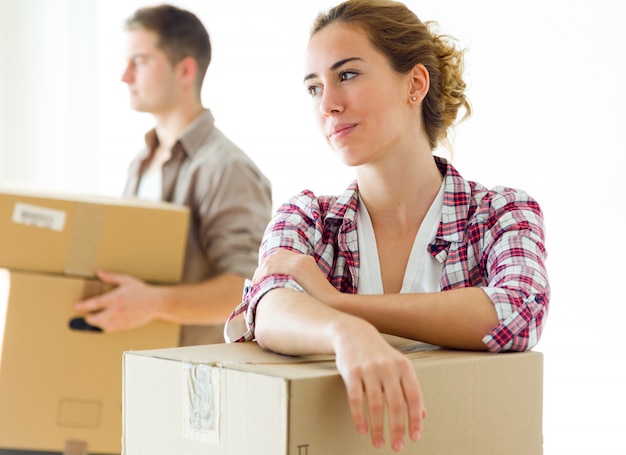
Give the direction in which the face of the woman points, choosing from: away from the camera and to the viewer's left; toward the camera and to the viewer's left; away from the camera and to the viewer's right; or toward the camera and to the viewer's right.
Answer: toward the camera and to the viewer's left

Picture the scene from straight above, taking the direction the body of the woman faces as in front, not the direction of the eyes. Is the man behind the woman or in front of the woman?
behind

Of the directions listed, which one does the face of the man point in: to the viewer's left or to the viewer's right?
to the viewer's left

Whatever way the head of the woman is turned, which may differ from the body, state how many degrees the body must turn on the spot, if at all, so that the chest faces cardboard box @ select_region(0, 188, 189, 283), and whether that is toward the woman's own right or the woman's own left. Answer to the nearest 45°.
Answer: approximately 135° to the woman's own right

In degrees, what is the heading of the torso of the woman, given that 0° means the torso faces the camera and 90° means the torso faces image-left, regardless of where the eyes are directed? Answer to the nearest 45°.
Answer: approximately 0°
